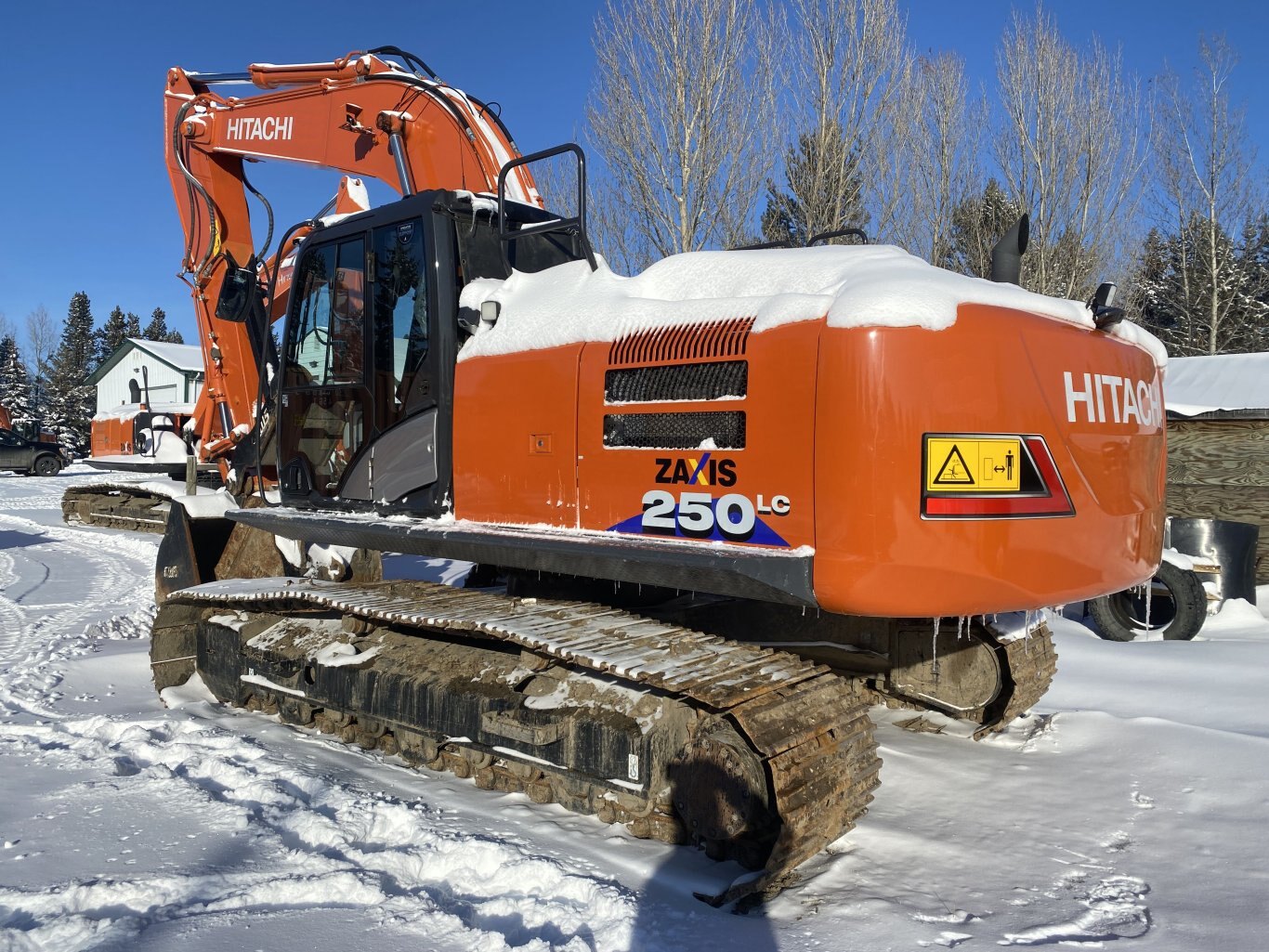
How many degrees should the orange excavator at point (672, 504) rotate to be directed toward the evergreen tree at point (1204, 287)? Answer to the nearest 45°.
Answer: approximately 90° to its right

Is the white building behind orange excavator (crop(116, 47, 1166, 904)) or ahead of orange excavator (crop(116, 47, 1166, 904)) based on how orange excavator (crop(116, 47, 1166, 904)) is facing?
ahead

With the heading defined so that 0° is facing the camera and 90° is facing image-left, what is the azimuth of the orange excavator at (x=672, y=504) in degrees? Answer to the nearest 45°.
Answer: approximately 135°

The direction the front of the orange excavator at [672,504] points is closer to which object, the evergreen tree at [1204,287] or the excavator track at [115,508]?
the excavator track

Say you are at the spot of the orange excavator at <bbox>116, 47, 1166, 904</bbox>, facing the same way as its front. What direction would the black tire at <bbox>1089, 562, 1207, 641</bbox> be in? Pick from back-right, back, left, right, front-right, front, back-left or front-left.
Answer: right

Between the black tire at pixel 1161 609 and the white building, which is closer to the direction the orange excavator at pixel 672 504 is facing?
the white building

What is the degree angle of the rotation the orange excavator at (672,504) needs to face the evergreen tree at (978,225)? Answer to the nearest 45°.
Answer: approximately 45° to its right
